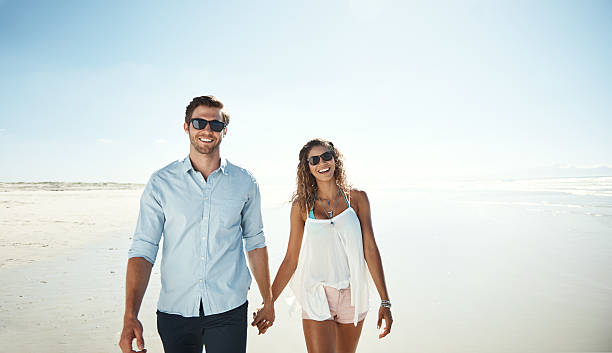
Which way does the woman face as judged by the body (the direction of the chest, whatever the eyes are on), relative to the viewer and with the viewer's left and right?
facing the viewer

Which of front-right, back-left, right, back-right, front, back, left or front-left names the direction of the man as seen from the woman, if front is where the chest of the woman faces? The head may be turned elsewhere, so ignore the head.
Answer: front-right

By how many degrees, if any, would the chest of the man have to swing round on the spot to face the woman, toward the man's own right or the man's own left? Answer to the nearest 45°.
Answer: approximately 135° to the man's own left

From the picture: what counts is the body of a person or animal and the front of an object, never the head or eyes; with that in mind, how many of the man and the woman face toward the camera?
2

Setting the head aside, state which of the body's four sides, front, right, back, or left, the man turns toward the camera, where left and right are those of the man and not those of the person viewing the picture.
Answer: front

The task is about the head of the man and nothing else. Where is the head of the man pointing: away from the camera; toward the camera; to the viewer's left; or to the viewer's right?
toward the camera

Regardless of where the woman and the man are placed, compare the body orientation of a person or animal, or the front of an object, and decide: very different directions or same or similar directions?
same or similar directions
